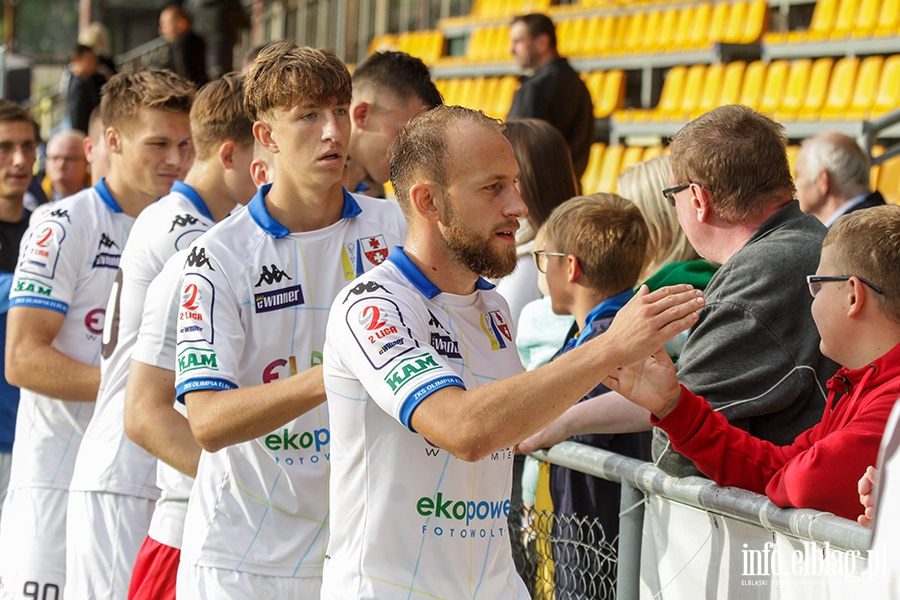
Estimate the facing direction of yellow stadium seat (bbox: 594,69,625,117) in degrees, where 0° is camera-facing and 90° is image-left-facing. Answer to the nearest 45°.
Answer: approximately 45°

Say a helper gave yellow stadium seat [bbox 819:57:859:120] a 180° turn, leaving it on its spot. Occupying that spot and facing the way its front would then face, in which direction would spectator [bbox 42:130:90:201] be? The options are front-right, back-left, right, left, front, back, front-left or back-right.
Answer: back

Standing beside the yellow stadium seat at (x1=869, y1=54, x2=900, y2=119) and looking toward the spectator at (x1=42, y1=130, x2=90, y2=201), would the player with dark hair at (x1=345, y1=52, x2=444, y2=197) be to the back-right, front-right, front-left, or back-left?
front-left

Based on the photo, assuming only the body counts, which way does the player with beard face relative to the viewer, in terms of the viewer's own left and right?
facing the viewer and to the right of the viewer

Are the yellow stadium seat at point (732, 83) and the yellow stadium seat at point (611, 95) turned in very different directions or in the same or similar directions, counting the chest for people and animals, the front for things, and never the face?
same or similar directions

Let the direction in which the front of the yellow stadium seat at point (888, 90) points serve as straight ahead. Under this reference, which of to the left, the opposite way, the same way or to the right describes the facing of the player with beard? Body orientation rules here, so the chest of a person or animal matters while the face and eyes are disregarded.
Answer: to the left

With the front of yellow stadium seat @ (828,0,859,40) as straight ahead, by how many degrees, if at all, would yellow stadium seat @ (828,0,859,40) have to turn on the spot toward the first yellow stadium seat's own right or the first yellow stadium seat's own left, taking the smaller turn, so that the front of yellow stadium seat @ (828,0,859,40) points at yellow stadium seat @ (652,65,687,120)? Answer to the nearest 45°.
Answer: approximately 45° to the first yellow stadium seat's own right

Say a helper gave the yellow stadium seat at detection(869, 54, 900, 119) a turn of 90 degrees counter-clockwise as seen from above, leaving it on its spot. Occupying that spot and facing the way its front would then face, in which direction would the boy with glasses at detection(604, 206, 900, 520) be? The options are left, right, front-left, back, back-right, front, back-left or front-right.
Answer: front-right

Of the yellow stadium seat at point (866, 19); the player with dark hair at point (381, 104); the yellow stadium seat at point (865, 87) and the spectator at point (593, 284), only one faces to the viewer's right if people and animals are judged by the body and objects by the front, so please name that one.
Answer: the player with dark hair at point (381, 104)

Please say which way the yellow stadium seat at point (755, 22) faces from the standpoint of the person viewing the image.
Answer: facing the viewer and to the left of the viewer

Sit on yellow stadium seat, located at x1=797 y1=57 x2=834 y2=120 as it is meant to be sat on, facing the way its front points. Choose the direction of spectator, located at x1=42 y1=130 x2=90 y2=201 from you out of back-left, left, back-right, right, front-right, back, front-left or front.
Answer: front

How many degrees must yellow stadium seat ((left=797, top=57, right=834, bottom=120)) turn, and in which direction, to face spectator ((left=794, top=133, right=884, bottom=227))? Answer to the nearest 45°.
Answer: approximately 45° to its left

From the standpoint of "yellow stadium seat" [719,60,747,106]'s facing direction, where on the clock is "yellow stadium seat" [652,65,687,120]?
"yellow stadium seat" [652,65,687,120] is roughly at 3 o'clock from "yellow stadium seat" [719,60,747,106].

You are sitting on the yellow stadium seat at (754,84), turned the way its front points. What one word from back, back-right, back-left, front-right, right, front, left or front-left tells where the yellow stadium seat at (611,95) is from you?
right

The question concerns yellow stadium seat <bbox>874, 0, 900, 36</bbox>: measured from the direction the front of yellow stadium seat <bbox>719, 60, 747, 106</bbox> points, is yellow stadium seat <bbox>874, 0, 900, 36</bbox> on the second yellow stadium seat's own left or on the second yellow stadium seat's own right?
on the second yellow stadium seat's own left

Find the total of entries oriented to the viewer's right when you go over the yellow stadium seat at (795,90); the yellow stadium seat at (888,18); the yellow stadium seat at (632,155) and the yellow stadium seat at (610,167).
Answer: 0
